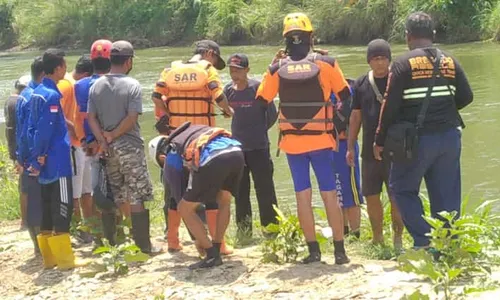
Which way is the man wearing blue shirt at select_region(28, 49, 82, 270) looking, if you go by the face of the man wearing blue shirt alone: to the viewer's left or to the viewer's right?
to the viewer's right

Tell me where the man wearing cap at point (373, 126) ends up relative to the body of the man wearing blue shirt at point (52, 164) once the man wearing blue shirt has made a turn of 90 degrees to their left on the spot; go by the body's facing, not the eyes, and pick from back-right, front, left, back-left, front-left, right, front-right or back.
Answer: back-right

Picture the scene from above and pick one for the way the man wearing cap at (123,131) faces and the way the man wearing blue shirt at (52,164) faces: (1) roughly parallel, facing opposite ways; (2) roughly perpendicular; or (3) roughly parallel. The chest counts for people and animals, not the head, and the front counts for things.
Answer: roughly parallel

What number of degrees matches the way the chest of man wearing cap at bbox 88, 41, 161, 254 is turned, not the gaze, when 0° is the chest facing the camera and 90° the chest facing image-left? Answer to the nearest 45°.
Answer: approximately 225°

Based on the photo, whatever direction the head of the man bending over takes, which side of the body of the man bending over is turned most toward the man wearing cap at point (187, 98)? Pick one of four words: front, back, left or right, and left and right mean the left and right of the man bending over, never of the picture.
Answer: right

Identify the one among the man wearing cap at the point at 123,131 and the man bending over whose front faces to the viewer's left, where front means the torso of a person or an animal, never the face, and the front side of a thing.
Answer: the man bending over

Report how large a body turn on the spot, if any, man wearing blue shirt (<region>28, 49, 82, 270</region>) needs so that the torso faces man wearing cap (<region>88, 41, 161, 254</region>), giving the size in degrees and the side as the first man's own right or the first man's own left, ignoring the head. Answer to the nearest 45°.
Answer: approximately 45° to the first man's own right

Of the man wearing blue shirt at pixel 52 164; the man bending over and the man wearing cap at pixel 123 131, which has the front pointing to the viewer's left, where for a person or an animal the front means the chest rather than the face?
the man bending over

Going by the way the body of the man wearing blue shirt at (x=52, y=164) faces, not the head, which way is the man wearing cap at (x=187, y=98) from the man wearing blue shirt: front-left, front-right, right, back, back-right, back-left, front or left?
front-right

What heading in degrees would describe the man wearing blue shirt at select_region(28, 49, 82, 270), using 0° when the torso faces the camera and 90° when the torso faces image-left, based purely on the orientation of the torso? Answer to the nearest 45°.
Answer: approximately 225°

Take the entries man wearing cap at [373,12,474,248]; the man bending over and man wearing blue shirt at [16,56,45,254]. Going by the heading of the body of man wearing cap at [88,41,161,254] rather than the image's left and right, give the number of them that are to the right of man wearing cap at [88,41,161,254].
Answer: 2

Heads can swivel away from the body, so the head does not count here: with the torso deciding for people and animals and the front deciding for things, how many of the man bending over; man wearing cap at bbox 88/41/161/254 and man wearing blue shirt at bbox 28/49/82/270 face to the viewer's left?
1

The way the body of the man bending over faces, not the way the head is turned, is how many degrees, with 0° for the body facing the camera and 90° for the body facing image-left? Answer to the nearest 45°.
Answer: approximately 90°

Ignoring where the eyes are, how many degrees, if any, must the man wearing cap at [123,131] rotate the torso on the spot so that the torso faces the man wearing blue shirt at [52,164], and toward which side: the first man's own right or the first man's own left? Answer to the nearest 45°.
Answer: approximately 135° to the first man's own left

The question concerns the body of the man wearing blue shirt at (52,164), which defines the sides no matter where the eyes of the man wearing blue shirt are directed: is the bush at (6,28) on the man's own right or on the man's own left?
on the man's own left

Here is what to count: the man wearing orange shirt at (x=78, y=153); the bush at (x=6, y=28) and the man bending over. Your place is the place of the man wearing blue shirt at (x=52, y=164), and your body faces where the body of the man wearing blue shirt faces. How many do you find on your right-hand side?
1
